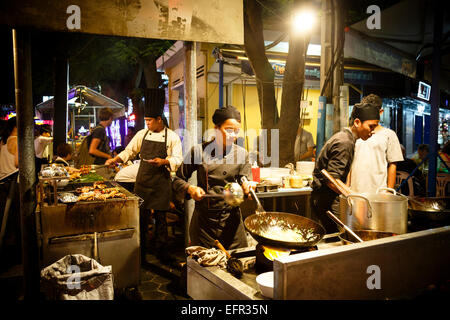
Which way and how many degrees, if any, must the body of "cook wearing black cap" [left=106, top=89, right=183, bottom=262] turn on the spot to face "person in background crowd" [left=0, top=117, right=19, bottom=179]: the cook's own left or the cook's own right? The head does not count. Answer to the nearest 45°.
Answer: approximately 90° to the cook's own right

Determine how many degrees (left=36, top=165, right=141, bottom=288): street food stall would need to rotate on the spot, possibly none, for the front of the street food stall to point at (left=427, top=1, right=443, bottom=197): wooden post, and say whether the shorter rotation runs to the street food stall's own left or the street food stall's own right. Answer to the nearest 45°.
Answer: approximately 90° to the street food stall's own left

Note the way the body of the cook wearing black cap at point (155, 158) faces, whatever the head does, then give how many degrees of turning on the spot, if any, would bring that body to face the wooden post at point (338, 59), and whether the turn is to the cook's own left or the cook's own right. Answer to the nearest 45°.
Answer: approximately 135° to the cook's own left

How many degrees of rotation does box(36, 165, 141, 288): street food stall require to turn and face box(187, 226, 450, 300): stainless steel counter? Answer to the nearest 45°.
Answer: approximately 45° to its left
